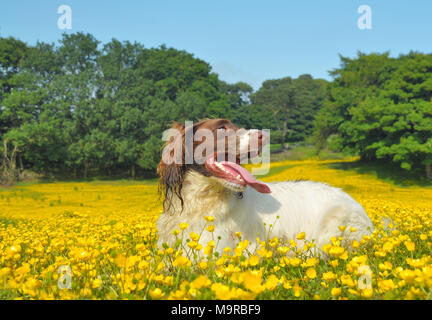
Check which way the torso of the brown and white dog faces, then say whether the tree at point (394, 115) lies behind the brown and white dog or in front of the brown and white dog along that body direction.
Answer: behind

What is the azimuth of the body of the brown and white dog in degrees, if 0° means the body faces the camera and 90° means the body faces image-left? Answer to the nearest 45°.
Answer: approximately 45°
